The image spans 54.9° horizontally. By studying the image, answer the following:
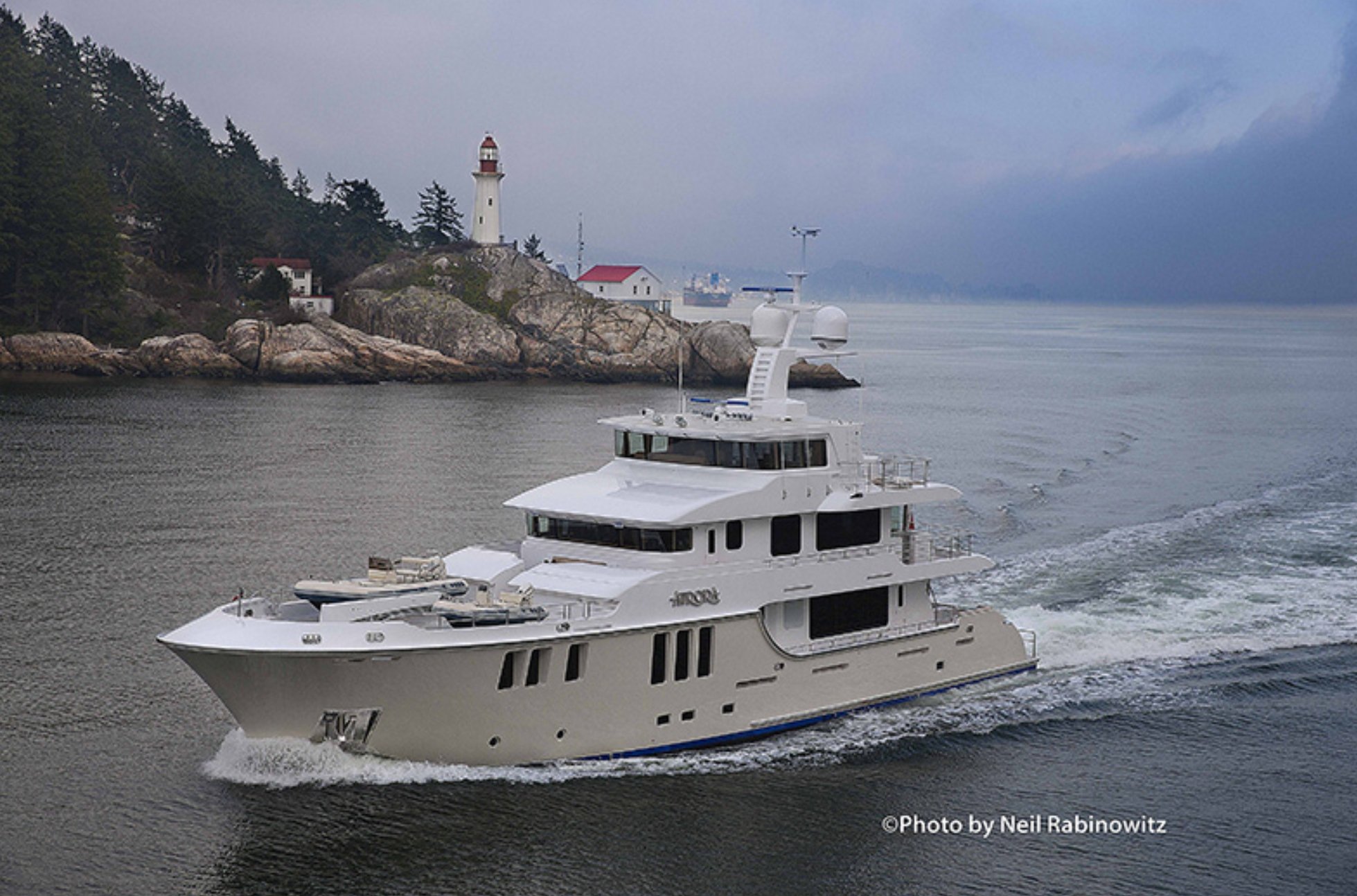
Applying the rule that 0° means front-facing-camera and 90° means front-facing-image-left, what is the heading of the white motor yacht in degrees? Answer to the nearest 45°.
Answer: approximately 45°
